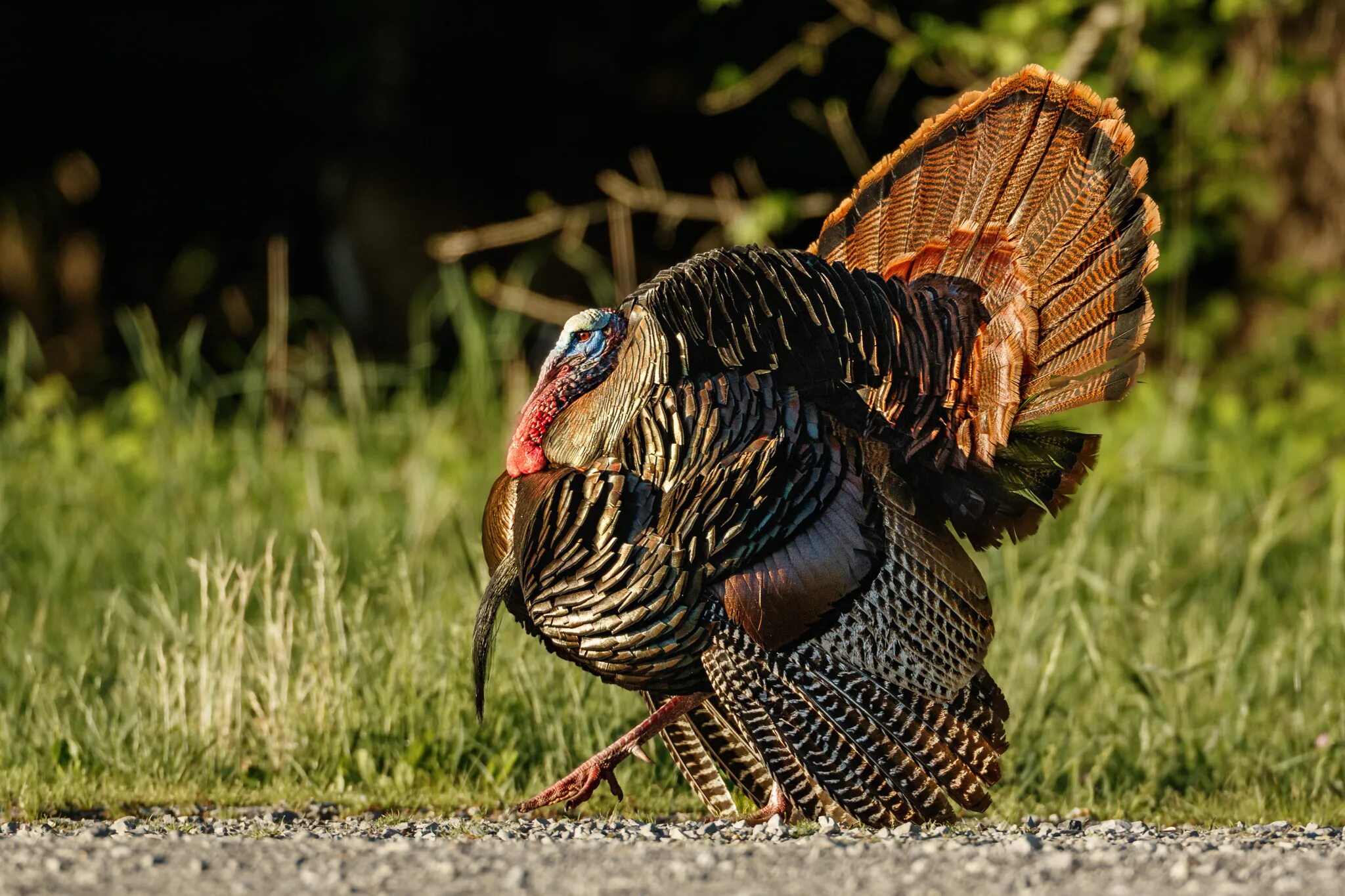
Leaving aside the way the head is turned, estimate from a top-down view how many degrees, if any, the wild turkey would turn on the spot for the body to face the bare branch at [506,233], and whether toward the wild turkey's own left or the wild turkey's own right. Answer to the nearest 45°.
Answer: approximately 90° to the wild turkey's own right

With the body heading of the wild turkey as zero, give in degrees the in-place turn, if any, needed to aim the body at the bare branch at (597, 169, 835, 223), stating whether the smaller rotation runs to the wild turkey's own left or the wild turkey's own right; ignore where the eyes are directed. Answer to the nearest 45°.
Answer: approximately 90° to the wild turkey's own right

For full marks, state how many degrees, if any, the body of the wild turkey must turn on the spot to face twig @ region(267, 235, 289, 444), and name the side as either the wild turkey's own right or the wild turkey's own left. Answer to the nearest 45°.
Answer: approximately 45° to the wild turkey's own right

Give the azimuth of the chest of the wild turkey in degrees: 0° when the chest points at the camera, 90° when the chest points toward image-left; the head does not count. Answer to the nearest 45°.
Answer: approximately 90°

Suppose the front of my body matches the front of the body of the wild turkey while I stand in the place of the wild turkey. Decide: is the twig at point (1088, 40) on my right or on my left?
on my right

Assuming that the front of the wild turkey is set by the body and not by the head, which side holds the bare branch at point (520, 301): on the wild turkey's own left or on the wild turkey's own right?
on the wild turkey's own right

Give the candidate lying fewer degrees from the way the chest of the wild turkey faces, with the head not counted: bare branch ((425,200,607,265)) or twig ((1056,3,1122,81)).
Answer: the bare branch

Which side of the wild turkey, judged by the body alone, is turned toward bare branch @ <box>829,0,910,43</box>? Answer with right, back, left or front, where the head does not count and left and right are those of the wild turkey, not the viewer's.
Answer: right
